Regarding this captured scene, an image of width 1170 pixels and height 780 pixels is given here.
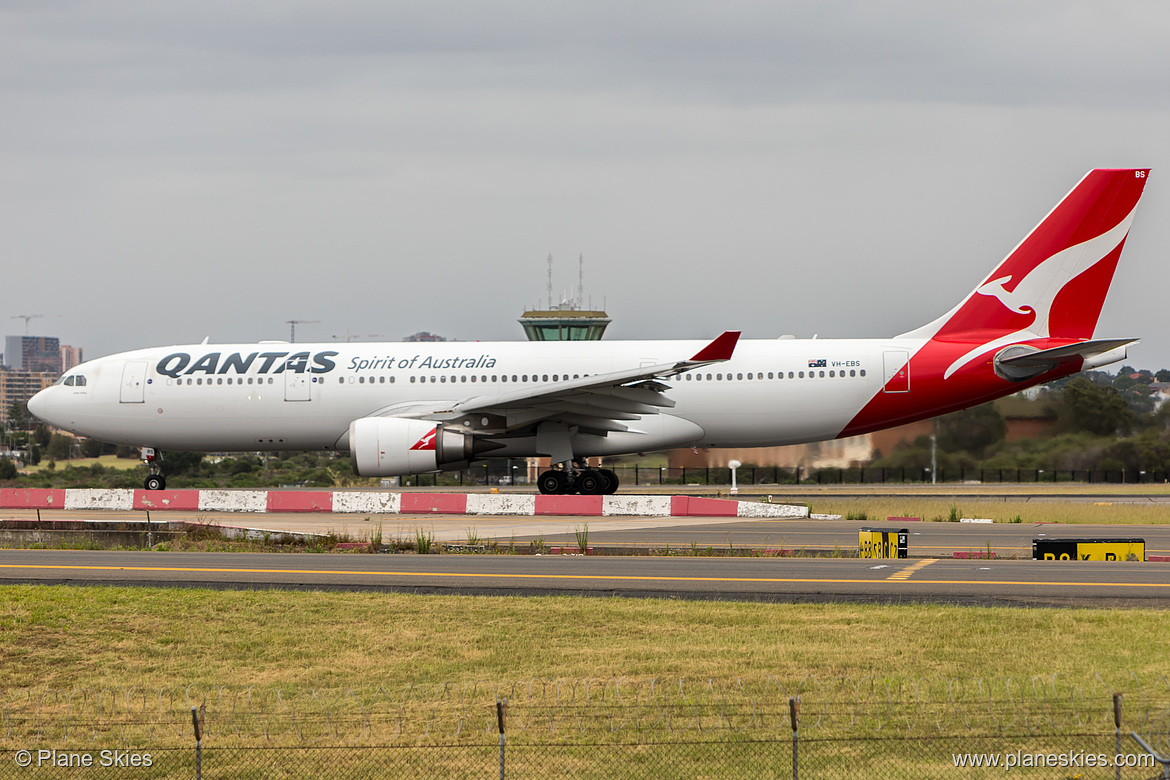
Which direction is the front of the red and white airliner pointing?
to the viewer's left

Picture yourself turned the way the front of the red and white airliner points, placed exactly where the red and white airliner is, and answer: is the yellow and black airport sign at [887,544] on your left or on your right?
on your left

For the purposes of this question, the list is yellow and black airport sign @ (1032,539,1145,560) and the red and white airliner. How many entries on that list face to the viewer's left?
1

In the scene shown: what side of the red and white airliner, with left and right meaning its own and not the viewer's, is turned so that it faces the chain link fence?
left

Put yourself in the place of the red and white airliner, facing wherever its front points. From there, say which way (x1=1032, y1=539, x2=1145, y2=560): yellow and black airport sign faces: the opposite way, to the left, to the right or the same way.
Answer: to the left

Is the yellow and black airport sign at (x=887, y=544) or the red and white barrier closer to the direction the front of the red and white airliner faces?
the red and white barrier

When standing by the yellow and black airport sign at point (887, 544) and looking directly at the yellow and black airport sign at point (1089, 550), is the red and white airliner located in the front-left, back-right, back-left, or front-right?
back-left

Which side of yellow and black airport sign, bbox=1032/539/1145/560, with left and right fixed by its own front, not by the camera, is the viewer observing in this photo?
front

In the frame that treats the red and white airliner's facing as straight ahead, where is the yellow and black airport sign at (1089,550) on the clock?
The yellow and black airport sign is roughly at 8 o'clock from the red and white airliner.

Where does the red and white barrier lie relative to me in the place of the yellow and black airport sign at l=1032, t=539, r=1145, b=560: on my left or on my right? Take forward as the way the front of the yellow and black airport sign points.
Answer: on my right

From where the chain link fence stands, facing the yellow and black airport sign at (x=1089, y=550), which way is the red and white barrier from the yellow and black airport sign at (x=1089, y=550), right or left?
left

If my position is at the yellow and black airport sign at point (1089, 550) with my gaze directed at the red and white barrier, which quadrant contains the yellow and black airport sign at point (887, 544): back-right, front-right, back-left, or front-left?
front-left

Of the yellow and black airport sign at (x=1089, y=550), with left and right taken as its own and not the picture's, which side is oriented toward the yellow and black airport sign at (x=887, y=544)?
right

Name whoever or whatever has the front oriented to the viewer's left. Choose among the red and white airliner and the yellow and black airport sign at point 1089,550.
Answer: the red and white airliner
